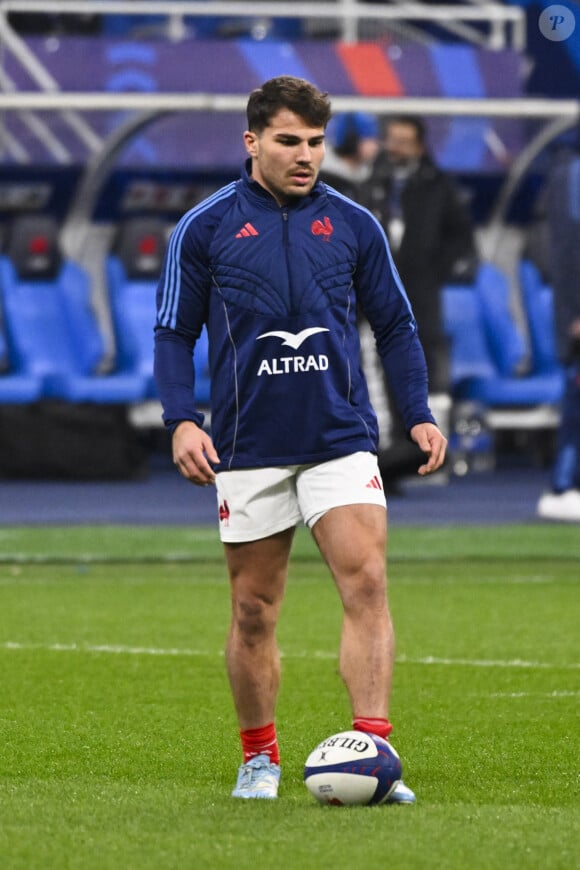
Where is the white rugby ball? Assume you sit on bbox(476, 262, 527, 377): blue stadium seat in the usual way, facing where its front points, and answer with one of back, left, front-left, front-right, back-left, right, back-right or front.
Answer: front-right

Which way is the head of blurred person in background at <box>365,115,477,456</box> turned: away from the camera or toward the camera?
toward the camera

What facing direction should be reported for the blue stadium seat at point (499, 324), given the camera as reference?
facing the viewer and to the right of the viewer

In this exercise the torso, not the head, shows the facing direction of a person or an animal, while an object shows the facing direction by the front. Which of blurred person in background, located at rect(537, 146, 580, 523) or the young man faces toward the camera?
the young man

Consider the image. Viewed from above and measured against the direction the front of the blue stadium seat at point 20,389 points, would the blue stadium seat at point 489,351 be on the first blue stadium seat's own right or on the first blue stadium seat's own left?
on the first blue stadium seat's own left

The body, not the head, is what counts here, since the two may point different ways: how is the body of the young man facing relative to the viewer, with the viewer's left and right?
facing the viewer

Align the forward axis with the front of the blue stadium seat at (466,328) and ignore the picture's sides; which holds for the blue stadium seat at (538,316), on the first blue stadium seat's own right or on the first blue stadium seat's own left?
on the first blue stadium seat's own left
